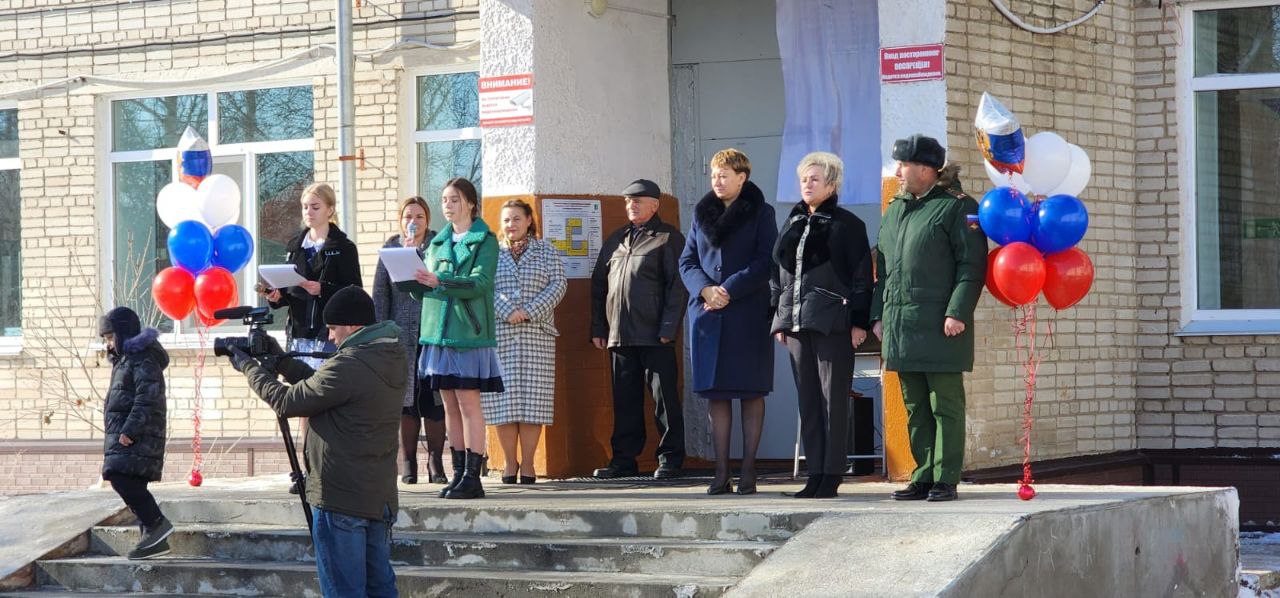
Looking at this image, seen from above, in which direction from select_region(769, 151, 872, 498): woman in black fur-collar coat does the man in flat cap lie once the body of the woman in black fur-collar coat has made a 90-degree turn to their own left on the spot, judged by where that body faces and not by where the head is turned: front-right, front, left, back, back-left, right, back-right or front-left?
back

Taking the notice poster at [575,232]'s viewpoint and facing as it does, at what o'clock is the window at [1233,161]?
The window is roughly at 9 o'clock from the notice poster.

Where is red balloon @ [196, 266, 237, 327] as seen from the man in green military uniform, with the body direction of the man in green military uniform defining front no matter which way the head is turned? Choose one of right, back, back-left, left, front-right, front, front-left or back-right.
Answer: front-right

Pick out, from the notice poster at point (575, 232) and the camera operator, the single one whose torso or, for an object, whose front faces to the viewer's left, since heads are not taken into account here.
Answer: the camera operator

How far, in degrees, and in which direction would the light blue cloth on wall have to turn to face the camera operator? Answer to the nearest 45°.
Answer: approximately 45° to its right

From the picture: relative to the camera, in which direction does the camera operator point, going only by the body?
to the viewer's left

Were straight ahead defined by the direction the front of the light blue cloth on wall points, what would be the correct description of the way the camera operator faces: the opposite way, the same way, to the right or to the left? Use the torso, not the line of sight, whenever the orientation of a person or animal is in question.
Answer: to the right

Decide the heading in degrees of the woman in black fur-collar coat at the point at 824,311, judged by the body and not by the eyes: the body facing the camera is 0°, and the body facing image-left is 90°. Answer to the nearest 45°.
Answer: approximately 45°

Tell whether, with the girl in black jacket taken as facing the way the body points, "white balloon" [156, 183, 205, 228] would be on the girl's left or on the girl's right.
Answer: on the girl's right
